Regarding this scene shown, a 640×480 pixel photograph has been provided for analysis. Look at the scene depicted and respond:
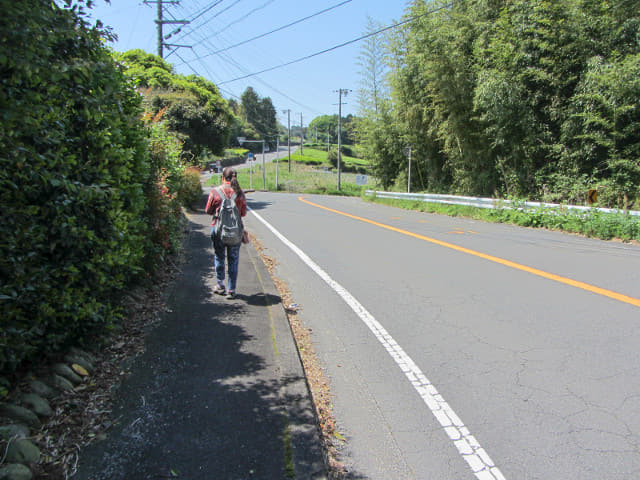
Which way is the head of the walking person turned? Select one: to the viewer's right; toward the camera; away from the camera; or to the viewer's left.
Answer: away from the camera

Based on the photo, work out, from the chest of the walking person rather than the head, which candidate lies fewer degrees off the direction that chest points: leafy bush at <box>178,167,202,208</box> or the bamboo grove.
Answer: the leafy bush

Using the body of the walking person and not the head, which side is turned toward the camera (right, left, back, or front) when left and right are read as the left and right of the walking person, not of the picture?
back

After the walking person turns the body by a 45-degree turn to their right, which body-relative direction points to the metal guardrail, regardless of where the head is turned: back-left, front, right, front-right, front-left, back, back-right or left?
front

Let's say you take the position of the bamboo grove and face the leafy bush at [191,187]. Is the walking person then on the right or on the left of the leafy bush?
left

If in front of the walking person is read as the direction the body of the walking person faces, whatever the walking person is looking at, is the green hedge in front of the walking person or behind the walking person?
behind

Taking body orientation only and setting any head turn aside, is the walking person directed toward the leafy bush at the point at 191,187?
yes

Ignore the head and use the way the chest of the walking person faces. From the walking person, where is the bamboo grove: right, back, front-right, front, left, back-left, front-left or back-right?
front-right

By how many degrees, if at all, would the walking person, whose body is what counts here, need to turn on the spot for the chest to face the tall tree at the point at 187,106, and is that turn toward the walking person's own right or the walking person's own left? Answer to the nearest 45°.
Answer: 0° — they already face it
